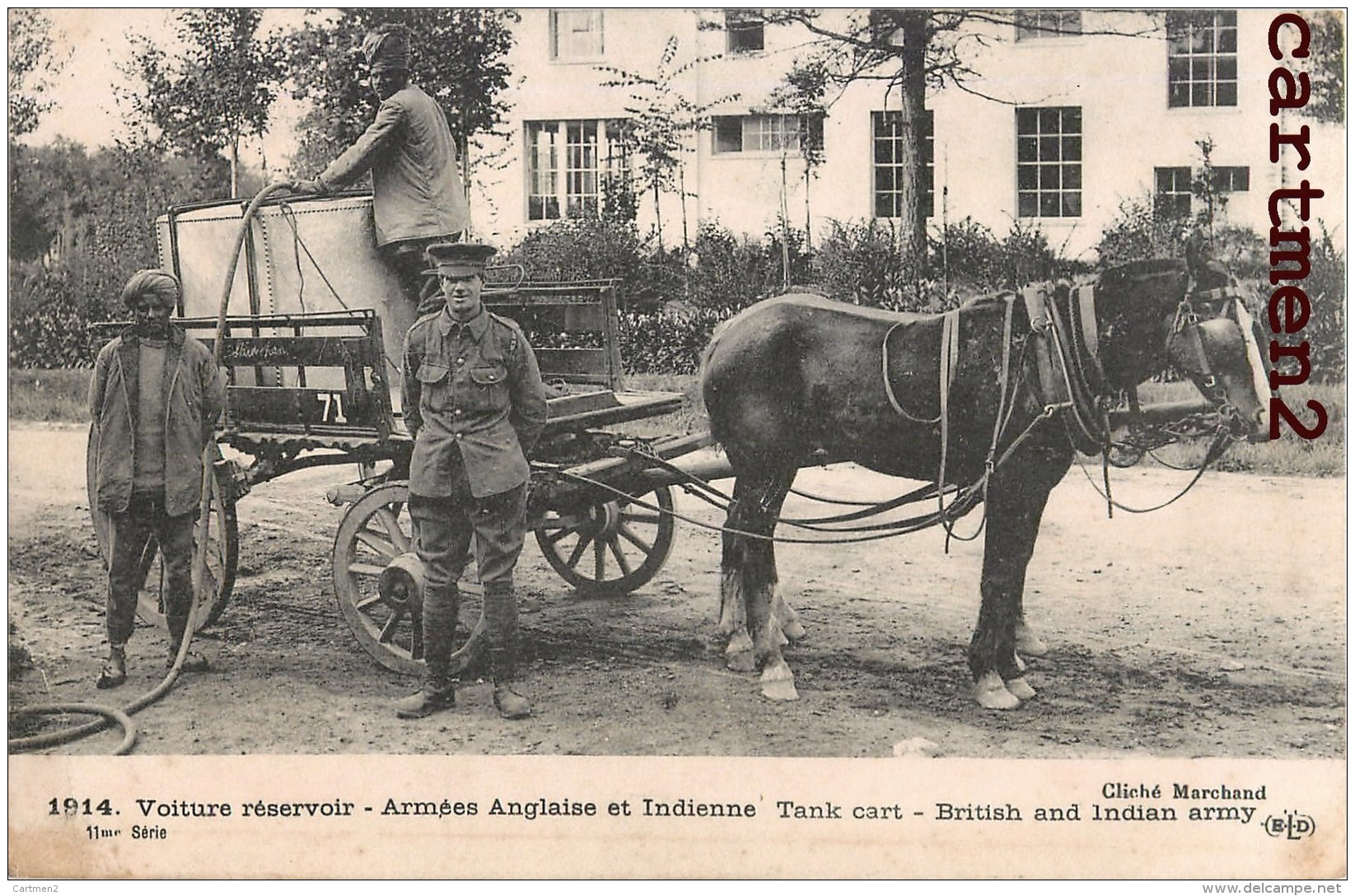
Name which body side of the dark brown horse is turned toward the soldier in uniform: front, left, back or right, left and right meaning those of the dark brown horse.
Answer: back

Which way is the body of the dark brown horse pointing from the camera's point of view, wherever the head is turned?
to the viewer's right

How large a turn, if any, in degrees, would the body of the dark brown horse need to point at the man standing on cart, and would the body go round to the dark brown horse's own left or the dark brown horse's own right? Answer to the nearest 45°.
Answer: approximately 180°

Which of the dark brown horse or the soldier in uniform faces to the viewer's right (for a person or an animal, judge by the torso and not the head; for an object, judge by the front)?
the dark brown horse

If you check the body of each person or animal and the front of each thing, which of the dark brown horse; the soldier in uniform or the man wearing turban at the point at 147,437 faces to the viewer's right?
the dark brown horse

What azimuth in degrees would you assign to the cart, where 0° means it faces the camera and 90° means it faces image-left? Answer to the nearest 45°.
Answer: approximately 225°

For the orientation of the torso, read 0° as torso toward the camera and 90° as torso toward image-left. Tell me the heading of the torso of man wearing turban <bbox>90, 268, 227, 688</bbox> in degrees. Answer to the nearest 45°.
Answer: approximately 0°
